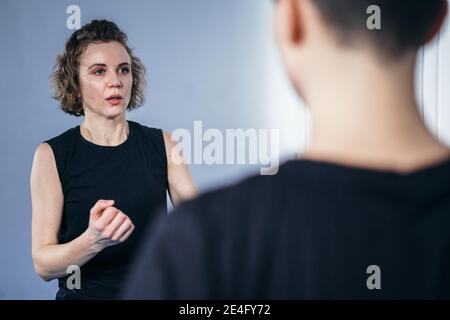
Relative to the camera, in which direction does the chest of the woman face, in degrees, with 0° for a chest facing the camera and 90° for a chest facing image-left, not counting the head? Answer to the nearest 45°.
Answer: approximately 0°

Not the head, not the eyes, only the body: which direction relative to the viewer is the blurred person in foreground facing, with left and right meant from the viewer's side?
facing away from the viewer and to the left of the viewer

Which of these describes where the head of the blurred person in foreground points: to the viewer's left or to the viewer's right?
to the viewer's left

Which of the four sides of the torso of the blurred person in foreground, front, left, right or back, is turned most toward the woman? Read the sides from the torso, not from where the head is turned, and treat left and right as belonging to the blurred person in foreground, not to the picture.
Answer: front

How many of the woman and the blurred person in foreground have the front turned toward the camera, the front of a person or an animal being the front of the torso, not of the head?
1

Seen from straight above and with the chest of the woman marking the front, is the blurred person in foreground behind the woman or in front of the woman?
in front
